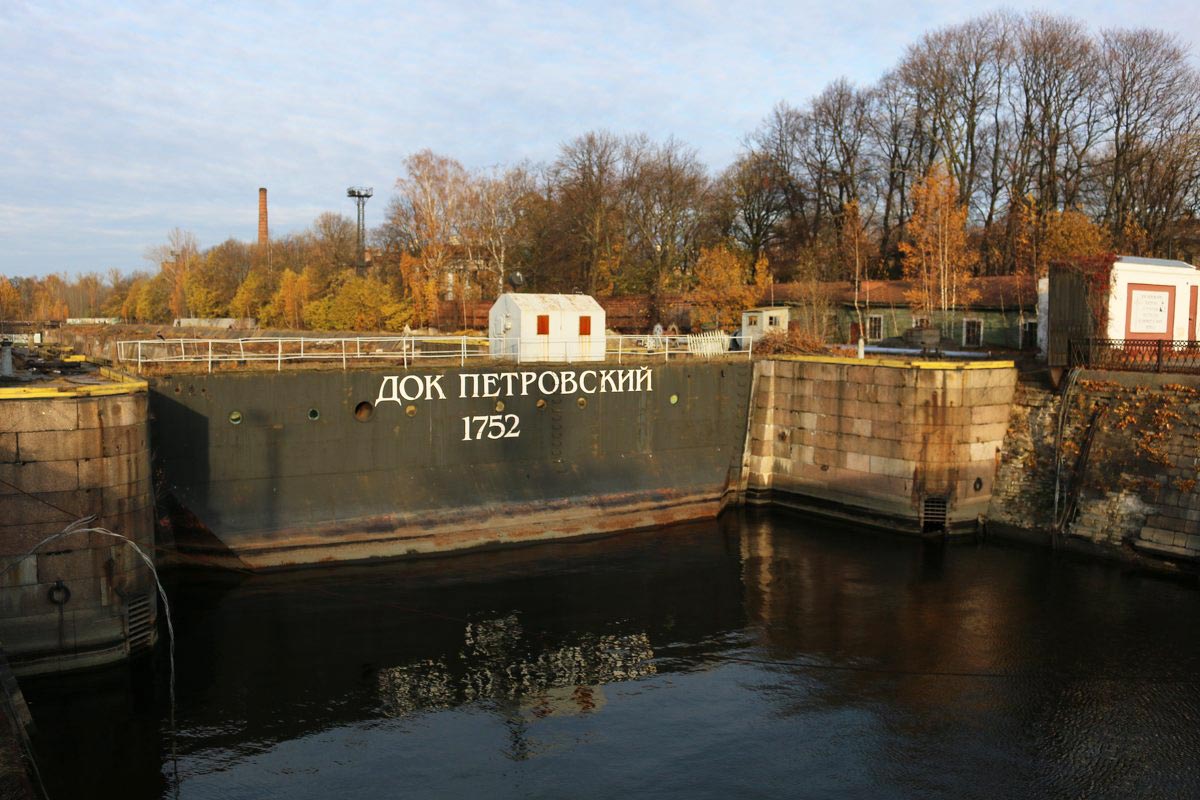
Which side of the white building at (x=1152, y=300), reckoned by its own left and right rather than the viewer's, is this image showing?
front

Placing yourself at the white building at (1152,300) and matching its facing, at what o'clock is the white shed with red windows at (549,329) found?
The white shed with red windows is roughly at 2 o'clock from the white building.

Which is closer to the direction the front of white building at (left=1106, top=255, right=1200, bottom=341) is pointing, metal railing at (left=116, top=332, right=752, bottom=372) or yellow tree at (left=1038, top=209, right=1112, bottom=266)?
the metal railing

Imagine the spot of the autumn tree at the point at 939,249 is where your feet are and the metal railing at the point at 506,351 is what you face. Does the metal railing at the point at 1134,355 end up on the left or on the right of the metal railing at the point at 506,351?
left

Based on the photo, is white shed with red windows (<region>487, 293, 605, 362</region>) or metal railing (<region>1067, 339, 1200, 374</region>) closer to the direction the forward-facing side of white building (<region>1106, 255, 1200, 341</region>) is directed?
the metal railing

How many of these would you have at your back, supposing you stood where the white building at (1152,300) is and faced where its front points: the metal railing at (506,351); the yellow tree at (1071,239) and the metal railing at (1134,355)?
1

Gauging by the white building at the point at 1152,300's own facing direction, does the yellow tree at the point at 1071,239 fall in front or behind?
behind

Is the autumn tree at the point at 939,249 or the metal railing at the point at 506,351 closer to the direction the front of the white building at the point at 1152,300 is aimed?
the metal railing

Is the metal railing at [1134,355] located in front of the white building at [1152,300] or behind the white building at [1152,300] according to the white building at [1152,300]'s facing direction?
in front

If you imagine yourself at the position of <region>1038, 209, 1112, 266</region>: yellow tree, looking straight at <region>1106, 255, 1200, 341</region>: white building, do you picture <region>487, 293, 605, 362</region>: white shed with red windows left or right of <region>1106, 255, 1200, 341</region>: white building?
right

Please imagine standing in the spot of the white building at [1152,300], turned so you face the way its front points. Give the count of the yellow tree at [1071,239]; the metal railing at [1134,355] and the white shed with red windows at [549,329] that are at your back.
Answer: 1

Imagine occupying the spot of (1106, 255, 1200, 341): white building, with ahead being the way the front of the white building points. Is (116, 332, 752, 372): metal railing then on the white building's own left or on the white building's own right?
on the white building's own right
